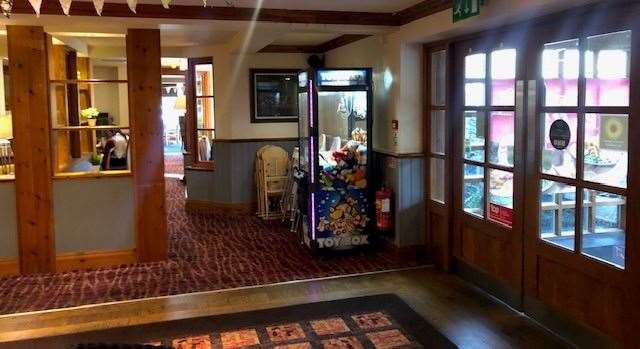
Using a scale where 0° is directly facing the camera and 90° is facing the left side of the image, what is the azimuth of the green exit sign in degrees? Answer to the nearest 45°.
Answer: approximately 45°

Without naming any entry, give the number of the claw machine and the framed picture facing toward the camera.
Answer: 2

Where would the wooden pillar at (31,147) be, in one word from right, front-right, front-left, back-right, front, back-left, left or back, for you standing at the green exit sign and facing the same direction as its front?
front-right

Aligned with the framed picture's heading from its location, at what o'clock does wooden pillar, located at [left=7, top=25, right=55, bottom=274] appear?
The wooden pillar is roughly at 1 o'clock from the framed picture.
